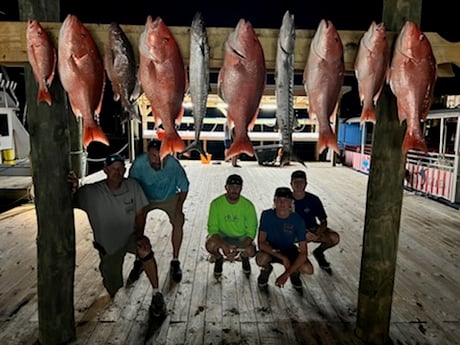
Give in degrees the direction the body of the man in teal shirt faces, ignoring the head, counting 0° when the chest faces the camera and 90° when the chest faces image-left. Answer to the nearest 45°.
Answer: approximately 0°

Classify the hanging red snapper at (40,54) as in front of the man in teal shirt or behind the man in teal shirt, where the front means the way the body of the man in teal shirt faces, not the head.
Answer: in front

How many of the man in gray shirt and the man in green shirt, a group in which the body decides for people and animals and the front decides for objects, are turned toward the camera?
2

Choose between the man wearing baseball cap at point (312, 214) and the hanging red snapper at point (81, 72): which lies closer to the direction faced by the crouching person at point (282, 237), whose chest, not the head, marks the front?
the hanging red snapper

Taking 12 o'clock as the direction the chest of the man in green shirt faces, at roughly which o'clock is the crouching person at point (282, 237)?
The crouching person is roughly at 10 o'clock from the man in green shirt.

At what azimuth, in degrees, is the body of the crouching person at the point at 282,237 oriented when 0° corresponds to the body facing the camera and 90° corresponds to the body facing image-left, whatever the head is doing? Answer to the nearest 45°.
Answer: approximately 0°

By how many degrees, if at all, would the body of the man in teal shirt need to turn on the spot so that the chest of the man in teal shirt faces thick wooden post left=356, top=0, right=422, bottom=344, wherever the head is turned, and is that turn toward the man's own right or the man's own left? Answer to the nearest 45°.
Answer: approximately 45° to the man's own left
